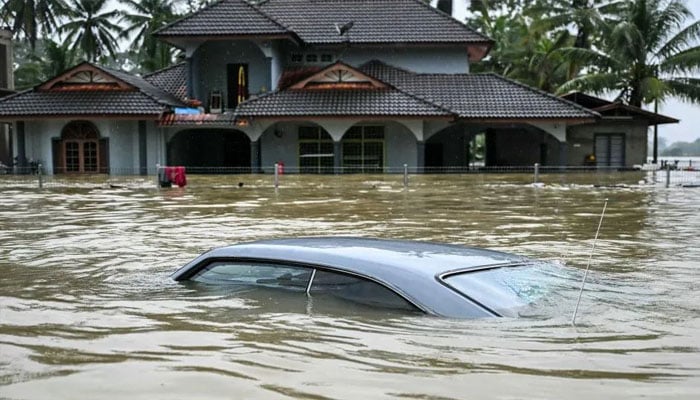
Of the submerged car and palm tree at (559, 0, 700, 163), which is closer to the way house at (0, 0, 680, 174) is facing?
the submerged car

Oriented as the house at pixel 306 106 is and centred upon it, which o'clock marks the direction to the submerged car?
The submerged car is roughly at 12 o'clock from the house.

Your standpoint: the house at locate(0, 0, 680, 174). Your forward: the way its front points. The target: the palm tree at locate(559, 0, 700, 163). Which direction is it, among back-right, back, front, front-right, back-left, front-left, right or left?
left

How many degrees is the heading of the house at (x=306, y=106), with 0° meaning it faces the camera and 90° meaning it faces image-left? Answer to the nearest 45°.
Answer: approximately 0°

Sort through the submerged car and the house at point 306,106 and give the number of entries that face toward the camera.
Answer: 1
